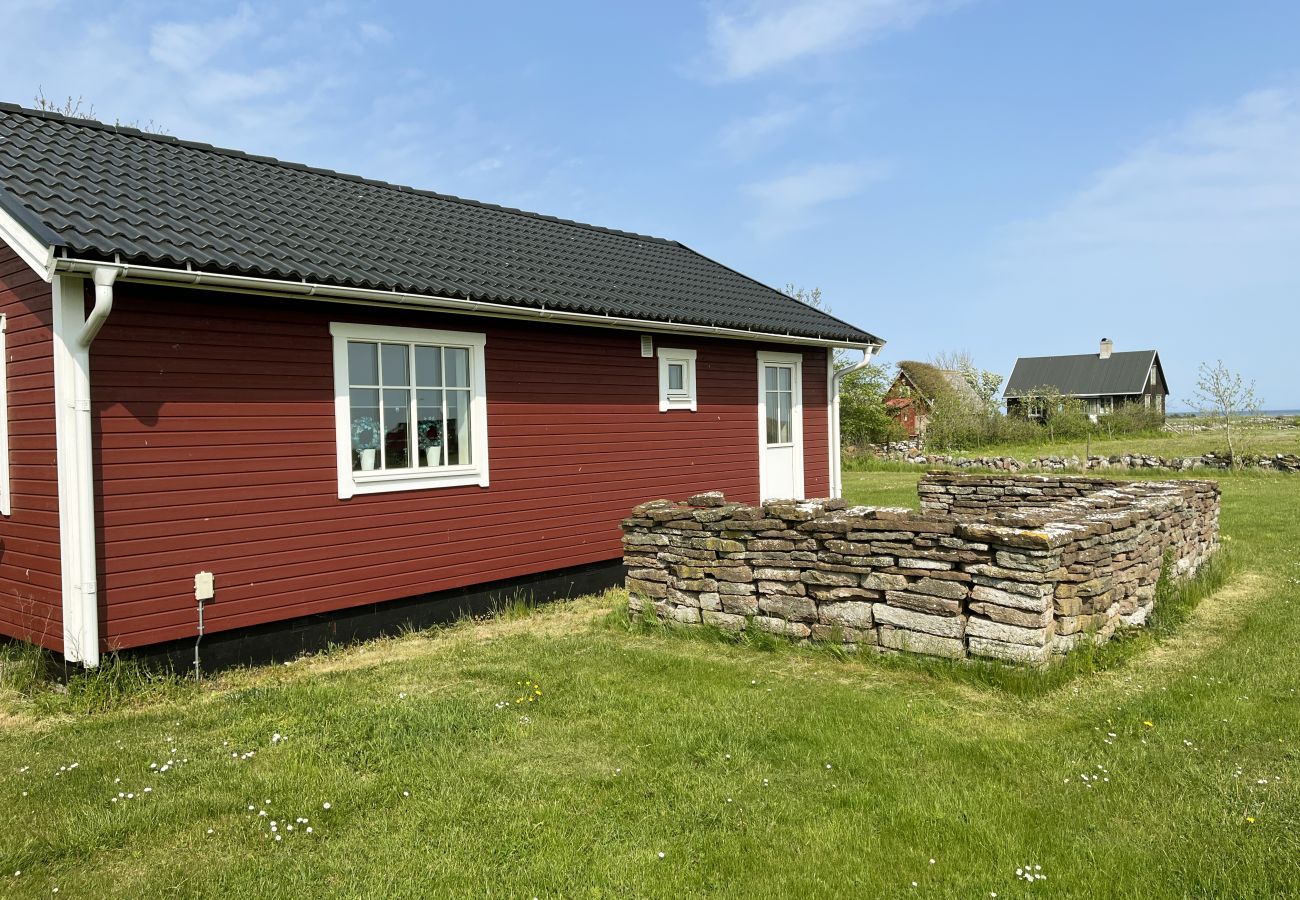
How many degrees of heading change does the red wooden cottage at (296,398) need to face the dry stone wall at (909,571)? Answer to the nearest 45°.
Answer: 0° — it already faces it

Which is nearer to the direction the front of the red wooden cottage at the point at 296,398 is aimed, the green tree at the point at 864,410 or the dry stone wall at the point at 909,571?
the dry stone wall

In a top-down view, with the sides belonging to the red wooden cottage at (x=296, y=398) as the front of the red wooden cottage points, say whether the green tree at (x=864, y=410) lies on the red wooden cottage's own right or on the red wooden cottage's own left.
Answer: on the red wooden cottage's own left
